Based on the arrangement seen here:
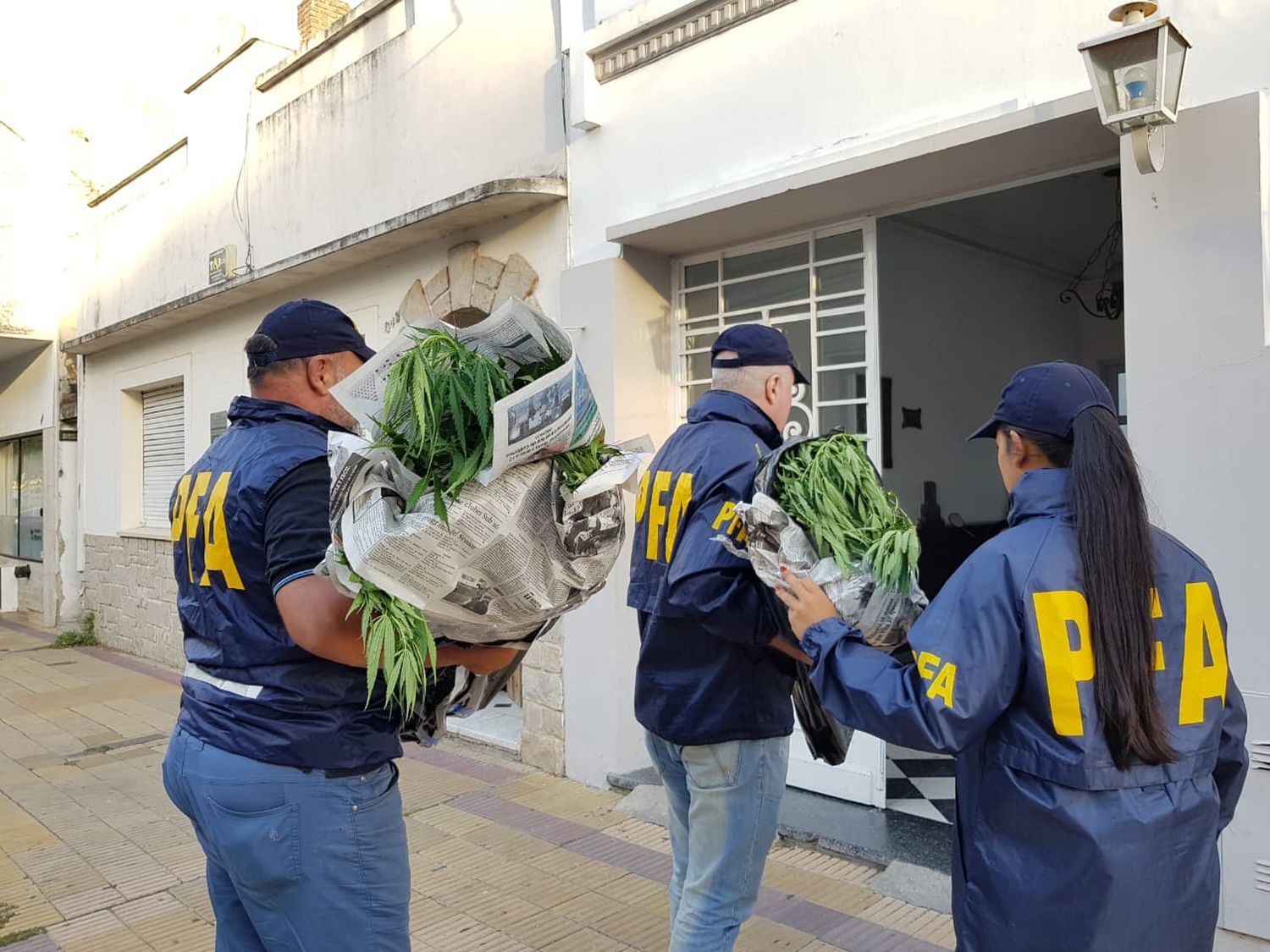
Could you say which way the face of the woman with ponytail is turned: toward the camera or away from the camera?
away from the camera

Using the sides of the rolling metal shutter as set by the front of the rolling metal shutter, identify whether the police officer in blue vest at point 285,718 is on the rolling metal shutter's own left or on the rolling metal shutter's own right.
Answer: on the rolling metal shutter's own left

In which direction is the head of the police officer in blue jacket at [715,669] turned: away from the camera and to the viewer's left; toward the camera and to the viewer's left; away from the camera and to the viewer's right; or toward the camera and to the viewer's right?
away from the camera and to the viewer's right

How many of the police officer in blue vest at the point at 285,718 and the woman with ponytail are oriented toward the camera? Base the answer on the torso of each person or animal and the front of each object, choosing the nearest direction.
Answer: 0

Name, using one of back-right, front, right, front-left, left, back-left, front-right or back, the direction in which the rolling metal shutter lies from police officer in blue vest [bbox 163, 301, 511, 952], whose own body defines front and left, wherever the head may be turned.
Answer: front-left

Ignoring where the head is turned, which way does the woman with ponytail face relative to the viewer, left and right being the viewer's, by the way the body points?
facing away from the viewer and to the left of the viewer

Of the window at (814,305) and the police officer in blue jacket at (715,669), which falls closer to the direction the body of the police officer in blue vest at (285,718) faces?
the window

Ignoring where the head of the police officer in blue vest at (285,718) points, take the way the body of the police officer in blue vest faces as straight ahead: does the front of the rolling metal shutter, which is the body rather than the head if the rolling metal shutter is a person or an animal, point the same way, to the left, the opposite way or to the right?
the opposite way

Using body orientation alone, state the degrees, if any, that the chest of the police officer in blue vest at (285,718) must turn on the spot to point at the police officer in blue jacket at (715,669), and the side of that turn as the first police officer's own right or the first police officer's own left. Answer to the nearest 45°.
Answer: approximately 45° to the first police officer's own right

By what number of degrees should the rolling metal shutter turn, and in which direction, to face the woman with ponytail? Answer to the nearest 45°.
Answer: approximately 45° to its left

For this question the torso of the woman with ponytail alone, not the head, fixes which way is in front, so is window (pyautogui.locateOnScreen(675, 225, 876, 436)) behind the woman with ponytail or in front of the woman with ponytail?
in front

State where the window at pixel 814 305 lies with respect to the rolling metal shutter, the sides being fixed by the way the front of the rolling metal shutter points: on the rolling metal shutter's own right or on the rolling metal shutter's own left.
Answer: on the rolling metal shutter's own left

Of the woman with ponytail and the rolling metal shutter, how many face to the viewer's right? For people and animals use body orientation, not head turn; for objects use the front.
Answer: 0

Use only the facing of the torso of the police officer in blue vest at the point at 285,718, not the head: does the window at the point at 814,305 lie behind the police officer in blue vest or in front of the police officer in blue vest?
in front

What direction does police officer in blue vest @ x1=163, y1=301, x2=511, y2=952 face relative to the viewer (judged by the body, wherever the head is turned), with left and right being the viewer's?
facing away from the viewer and to the right of the viewer
